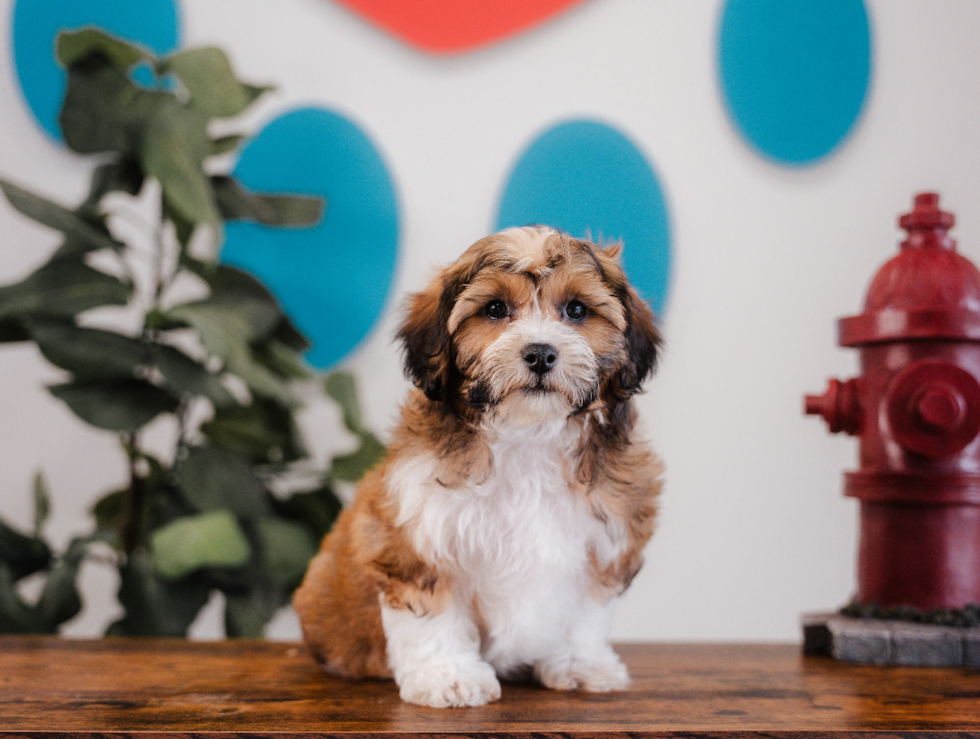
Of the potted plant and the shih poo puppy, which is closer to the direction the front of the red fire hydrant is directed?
the shih poo puppy

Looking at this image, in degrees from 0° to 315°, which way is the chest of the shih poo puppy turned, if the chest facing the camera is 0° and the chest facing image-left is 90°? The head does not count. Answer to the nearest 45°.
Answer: approximately 315°

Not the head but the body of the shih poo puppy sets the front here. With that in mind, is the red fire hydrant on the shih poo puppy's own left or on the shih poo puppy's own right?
on the shih poo puppy's own left

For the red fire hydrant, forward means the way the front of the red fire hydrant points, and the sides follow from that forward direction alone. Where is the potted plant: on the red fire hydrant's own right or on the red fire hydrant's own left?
on the red fire hydrant's own right

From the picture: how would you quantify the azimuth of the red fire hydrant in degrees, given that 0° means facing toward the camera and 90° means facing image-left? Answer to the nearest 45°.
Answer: approximately 0°

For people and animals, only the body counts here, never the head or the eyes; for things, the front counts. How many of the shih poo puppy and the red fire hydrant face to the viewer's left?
0

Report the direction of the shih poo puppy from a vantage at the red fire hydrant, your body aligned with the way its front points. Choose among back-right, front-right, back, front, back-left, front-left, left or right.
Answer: front-right
